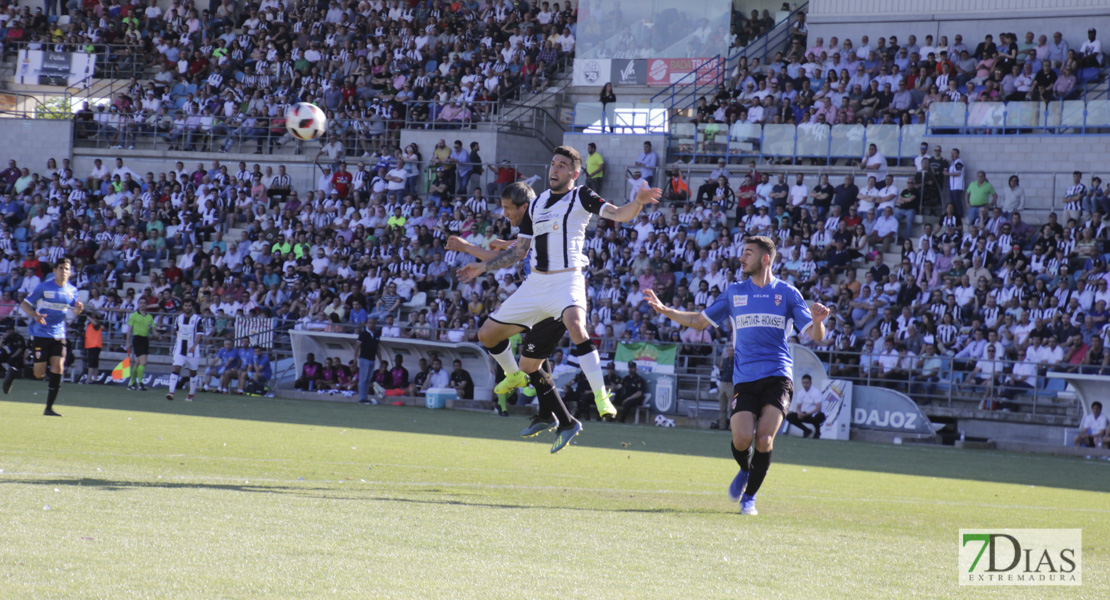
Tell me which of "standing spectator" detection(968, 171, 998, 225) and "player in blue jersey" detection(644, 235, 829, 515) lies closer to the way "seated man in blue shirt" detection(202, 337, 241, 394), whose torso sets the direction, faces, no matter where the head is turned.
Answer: the player in blue jersey

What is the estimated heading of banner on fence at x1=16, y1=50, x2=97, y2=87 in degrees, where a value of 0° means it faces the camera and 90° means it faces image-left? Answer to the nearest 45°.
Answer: approximately 0°

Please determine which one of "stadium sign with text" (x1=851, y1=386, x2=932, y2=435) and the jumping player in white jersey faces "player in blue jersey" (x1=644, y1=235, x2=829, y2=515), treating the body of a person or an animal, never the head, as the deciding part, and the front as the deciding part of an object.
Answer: the stadium sign with text

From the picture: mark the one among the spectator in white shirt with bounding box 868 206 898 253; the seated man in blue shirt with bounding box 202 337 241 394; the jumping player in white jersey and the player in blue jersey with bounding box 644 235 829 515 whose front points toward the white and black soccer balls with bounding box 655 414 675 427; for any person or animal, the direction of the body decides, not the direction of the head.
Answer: the spectator in white shirt

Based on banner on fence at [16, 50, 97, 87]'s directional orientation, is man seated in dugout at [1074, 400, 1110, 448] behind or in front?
in front

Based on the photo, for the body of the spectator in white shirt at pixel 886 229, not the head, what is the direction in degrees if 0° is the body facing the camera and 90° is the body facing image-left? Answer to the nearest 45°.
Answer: approximately 45°

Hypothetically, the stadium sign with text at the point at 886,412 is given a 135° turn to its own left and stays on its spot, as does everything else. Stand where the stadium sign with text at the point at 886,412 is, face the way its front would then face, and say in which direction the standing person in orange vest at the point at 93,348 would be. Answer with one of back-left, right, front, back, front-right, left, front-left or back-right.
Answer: back-left

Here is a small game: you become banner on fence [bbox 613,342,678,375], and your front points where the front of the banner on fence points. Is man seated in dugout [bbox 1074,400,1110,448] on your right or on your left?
on your left

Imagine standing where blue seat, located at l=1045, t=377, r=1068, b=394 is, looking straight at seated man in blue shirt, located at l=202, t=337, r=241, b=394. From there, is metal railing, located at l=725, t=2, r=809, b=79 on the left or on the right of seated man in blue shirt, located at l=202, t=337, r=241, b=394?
right

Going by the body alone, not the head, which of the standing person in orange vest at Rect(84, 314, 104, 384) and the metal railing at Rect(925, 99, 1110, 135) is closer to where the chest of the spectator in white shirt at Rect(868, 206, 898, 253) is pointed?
the standing person in orange vest
